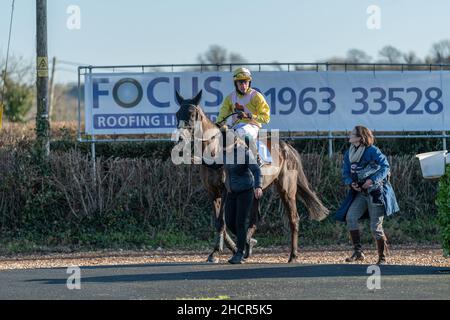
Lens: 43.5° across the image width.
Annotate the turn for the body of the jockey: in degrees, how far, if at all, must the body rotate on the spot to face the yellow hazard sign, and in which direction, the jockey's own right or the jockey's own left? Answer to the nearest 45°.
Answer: approximately 90° to the jockey's own right

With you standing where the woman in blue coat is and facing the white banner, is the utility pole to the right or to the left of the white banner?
left

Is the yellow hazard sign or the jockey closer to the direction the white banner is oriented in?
the jockey

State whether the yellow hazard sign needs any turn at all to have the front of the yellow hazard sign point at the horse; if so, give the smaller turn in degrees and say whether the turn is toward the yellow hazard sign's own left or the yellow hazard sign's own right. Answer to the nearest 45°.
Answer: approximately 45° to the yellow hazard sign's own left

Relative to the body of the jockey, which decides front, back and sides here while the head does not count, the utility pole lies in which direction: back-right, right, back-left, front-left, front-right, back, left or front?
right

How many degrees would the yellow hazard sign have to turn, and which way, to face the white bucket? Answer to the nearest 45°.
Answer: approximately 45° to its left

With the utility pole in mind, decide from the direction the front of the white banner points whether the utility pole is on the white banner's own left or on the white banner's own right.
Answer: on the white banner's own right

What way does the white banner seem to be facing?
toward the camera

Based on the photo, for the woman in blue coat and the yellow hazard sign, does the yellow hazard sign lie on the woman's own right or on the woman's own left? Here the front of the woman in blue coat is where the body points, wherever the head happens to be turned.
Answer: on the woman's own right

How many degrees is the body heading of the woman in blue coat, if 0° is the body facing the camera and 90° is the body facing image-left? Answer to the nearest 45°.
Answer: approximately 45°

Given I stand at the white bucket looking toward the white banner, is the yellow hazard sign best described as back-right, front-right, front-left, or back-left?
front-left

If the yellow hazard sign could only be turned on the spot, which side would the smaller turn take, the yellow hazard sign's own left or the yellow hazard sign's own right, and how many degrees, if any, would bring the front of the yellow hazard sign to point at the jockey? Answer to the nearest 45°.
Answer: approximately 45° to the yellow hazard sign's own left

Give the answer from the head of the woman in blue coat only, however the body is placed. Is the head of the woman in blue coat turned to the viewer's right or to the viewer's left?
to the viewer's left

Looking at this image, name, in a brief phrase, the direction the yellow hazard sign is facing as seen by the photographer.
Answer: facing the viewer

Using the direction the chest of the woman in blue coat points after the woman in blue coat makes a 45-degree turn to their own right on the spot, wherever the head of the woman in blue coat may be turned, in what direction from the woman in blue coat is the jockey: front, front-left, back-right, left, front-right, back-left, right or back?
front
